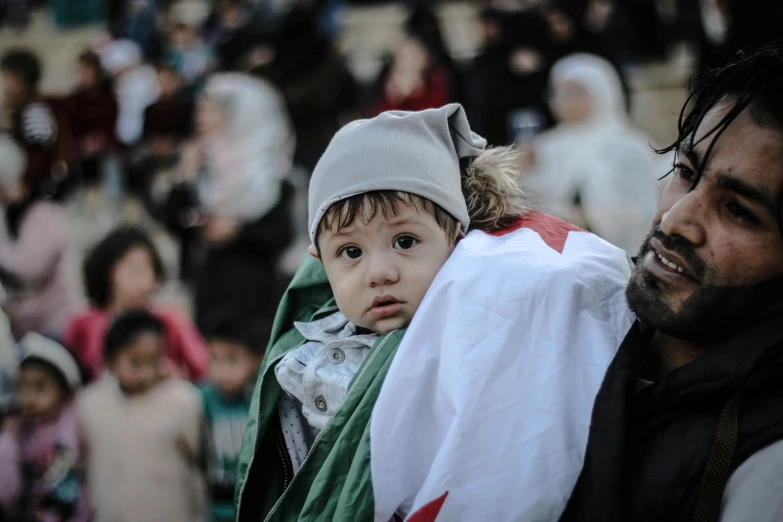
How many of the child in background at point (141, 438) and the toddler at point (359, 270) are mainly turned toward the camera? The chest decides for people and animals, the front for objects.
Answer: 2

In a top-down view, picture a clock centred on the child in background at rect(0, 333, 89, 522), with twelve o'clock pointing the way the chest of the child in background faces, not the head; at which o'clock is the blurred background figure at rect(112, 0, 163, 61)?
The blurred background figure is roughly at 5 o'clock from the child in background.

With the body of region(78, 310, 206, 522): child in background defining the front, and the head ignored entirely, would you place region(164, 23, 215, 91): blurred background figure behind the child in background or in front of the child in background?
behind

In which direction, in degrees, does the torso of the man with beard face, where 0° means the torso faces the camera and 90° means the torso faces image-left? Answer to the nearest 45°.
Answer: approximately 45°

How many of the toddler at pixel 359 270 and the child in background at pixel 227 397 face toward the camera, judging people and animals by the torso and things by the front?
2

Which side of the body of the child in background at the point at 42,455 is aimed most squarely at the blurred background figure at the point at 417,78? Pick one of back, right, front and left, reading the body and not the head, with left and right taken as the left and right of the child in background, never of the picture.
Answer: back

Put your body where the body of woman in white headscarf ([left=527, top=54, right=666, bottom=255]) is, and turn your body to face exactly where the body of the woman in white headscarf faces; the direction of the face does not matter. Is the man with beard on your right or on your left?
on your left

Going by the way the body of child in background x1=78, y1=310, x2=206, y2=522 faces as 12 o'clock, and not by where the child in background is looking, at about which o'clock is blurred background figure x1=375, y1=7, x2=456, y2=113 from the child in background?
The blurred background figure is roughly at 7 o'clock from the child in background.

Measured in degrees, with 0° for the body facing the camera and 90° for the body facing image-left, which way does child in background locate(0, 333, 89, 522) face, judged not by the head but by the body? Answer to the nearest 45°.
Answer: approximately 45°
